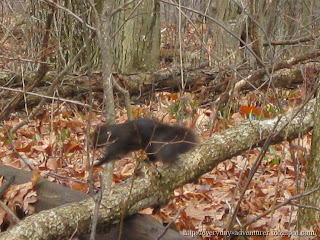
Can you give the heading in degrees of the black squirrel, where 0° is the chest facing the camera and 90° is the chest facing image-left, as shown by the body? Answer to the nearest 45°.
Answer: approximately 90°

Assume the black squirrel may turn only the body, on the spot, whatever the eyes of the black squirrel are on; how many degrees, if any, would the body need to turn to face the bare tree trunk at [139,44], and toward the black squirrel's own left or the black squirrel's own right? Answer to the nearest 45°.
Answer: approximately 90° to the black squirrel's own right

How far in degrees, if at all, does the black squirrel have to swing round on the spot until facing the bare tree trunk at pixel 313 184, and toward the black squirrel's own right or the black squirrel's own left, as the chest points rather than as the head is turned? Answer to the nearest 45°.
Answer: approximately 180°
